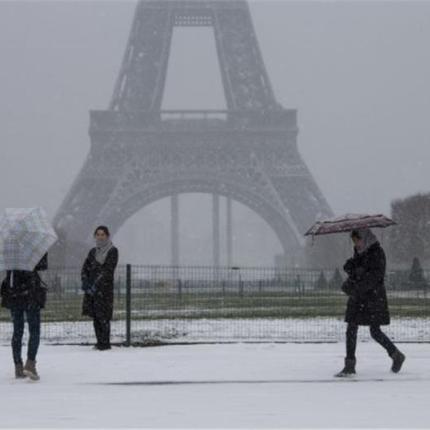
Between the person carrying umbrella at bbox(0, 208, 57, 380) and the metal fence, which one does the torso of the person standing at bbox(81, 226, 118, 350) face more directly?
the person carrying umbrella

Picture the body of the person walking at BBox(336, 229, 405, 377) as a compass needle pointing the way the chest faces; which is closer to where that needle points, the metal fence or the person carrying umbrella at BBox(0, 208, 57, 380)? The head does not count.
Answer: the person carrying umbrella

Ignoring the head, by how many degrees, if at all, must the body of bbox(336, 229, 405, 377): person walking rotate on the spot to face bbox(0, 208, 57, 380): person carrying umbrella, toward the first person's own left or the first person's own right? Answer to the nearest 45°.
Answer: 0° — they already face them

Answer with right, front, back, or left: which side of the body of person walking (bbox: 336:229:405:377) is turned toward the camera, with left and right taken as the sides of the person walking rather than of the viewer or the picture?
left

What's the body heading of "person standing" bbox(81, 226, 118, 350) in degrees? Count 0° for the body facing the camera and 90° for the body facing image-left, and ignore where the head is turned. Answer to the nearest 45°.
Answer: approximately 45°

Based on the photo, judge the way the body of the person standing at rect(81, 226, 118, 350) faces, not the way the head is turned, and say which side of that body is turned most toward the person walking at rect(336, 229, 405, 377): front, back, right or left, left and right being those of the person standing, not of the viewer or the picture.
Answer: left

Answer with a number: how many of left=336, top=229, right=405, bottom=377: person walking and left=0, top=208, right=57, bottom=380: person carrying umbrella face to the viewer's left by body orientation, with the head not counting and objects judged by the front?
1

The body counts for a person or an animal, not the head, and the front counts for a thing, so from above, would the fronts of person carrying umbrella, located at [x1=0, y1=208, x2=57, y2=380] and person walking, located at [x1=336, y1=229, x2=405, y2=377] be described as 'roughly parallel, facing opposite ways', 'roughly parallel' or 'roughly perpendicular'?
roughly perpendicular

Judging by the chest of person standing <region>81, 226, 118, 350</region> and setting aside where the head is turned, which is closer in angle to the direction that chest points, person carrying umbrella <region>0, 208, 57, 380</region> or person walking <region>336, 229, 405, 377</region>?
the person carrying umbrella
